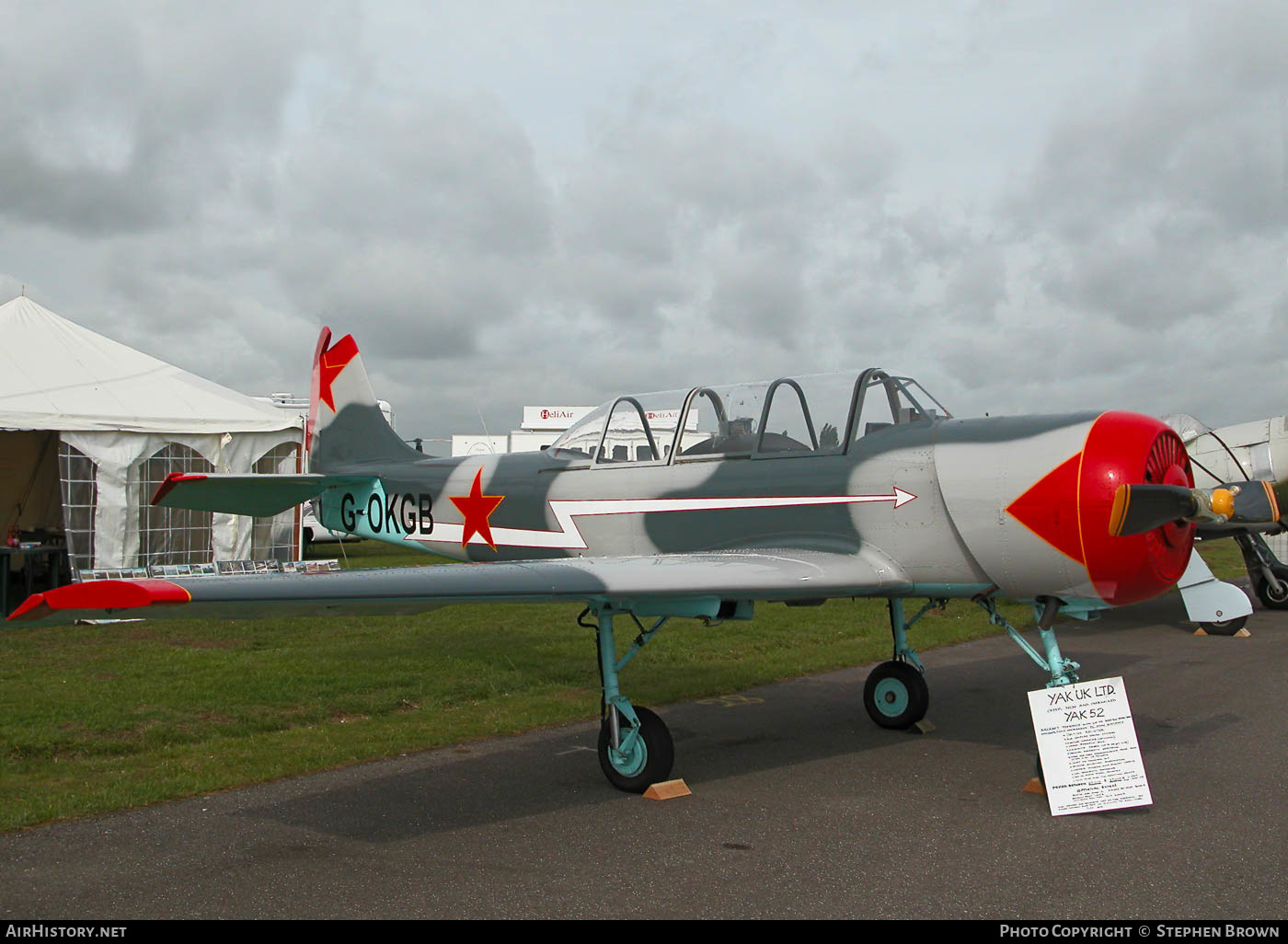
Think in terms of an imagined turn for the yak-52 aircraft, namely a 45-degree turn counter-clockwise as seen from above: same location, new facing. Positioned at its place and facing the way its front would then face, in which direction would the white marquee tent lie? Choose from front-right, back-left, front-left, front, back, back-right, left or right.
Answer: back-left

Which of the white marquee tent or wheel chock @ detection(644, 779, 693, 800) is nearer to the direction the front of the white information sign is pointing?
the wheel chock

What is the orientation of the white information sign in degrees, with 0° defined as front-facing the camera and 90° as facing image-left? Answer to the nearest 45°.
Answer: approximately 0°

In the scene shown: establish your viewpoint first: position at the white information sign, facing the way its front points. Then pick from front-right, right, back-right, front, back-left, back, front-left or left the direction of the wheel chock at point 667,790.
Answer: right

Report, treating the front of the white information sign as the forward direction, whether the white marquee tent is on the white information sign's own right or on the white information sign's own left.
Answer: on the white information sign's own right

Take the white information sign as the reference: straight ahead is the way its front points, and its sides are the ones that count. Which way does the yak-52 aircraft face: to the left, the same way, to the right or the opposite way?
to the left
